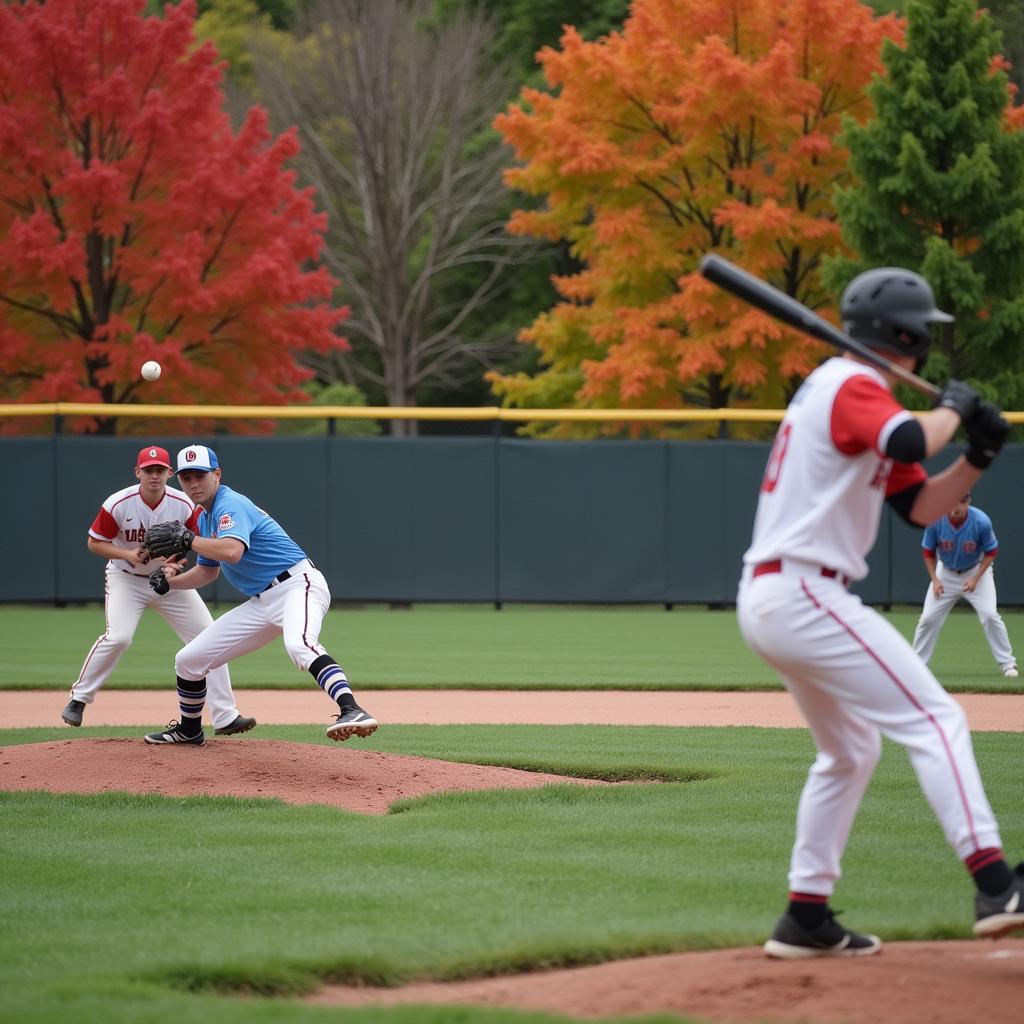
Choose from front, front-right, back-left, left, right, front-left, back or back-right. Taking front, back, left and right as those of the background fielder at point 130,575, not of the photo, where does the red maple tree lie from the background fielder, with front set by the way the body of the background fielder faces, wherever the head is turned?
back

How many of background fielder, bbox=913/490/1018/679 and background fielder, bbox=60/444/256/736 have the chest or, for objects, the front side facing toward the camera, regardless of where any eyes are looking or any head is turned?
2

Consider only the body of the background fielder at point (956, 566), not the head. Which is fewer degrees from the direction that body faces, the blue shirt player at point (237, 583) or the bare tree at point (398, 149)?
the blue shirt player

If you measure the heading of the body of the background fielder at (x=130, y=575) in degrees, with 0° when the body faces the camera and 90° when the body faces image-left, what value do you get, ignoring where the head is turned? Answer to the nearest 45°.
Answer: approximately 0°

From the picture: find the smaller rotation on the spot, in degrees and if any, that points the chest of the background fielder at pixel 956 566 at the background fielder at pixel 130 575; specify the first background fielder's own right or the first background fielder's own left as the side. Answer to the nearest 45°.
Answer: approximately 45° to the first background fielder's own right

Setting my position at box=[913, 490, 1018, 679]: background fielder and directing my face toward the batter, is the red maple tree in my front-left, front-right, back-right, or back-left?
back-right

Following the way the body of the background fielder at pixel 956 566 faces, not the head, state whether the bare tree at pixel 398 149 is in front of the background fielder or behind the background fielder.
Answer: behind

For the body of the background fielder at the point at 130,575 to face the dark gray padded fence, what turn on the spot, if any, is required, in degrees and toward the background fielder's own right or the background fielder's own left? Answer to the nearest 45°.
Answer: approximately 180°

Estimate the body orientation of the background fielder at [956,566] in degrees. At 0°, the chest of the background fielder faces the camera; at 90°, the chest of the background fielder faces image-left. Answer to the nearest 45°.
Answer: approximately 0°
